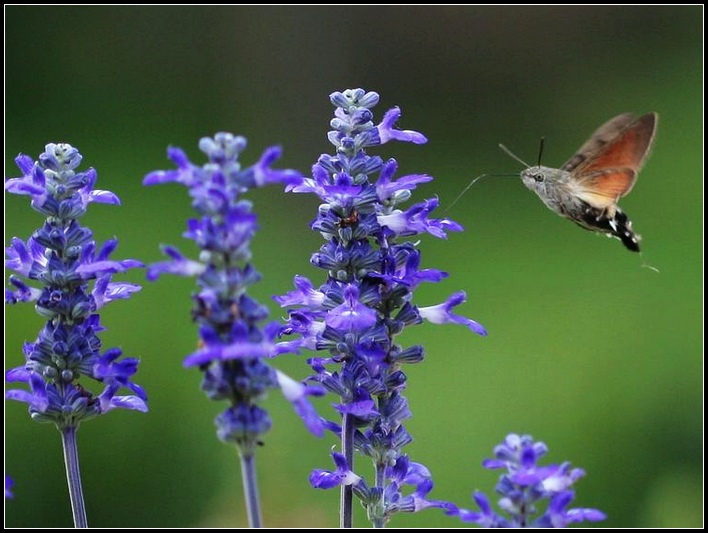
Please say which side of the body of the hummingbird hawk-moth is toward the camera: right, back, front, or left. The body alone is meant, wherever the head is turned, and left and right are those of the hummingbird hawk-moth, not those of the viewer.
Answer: left

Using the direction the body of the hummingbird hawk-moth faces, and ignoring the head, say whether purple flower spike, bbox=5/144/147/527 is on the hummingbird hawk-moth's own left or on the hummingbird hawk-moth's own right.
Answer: on the hummingbird hawk-moth's own left
